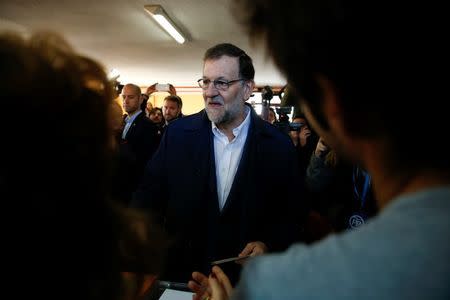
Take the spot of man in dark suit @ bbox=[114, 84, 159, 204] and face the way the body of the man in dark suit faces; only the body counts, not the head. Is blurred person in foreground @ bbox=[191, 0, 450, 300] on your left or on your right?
on your left

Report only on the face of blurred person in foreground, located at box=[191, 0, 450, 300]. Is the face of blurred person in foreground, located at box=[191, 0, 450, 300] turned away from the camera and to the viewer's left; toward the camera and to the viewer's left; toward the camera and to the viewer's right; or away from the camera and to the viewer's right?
away from the camera and to the viewer's left

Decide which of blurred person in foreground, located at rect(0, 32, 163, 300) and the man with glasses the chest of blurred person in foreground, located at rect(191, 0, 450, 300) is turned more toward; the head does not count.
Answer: the man with glasses

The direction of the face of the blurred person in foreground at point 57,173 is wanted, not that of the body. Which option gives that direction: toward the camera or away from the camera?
away from the camera

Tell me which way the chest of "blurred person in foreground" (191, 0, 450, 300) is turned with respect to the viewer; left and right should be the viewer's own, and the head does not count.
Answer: facing away from the viewer and to the left of the viewer

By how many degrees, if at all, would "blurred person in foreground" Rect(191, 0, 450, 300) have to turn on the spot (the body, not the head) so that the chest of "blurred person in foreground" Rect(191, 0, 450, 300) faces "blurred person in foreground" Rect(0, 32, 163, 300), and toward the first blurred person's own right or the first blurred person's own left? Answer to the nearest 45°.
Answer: approximately 90° to the first blurred person's own left

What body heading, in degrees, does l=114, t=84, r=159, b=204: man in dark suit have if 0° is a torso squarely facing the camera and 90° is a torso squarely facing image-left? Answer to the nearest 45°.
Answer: approximately 45°

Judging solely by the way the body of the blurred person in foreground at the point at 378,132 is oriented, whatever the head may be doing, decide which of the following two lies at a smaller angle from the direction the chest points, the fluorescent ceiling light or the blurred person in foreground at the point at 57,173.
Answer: the fluorescent ceiling light
